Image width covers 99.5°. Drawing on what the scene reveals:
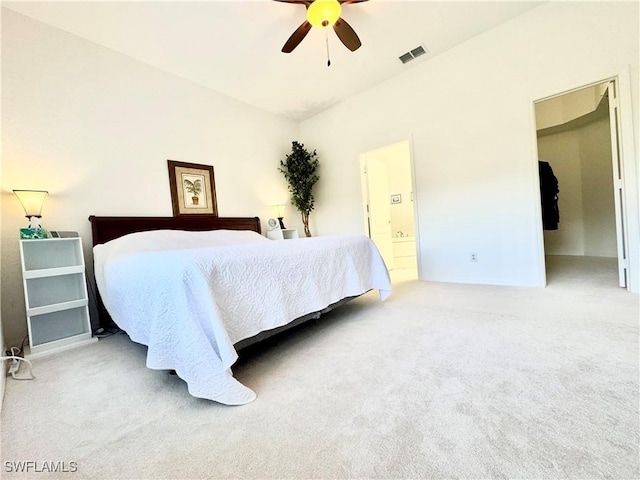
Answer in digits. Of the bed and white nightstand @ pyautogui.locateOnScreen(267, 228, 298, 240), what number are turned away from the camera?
0

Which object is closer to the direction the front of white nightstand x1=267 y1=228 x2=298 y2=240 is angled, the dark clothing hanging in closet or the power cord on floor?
the dark clothing hanging in closet

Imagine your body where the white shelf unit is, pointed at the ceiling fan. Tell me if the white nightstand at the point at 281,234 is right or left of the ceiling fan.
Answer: left

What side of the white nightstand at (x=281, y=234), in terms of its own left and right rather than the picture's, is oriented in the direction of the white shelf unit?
right

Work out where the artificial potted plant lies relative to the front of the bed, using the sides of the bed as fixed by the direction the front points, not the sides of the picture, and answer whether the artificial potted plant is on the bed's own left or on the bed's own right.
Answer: on the bed's own left

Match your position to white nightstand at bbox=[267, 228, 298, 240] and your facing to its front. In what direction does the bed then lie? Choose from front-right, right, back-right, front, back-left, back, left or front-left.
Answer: front-right

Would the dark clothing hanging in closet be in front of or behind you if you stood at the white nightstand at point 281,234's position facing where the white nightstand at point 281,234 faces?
in front

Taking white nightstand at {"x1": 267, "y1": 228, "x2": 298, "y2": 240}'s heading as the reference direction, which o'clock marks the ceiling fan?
The ceiling fan is roughly at 1 o'clock from the white nightstand.

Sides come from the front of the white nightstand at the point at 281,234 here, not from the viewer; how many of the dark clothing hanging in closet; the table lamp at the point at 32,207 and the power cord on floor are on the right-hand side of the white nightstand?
2

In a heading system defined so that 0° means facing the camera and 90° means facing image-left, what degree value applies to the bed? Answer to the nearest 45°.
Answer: approximately 315°

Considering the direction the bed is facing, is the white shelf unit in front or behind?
behind
